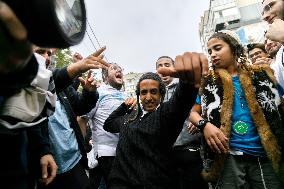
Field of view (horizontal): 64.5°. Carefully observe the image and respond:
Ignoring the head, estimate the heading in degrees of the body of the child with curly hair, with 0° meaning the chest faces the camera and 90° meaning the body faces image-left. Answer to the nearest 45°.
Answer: approximately 0°
